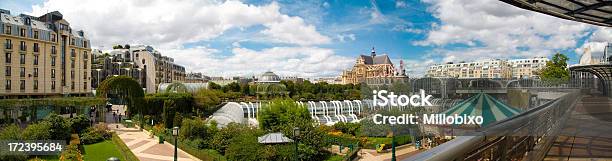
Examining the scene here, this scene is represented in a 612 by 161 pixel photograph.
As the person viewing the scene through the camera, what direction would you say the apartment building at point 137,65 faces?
facing the viewer and to the right of the viewer

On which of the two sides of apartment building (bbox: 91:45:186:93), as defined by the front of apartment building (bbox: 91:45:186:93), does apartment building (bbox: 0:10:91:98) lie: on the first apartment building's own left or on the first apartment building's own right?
on the first apartment building's own right

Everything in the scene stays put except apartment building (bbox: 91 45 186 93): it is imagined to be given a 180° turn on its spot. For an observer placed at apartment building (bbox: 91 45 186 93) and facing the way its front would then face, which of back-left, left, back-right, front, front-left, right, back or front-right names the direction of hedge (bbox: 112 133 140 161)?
back-left

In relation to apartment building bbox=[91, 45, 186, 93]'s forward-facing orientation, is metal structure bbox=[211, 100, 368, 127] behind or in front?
in front

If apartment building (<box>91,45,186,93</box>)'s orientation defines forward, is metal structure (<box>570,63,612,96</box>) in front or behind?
in front
